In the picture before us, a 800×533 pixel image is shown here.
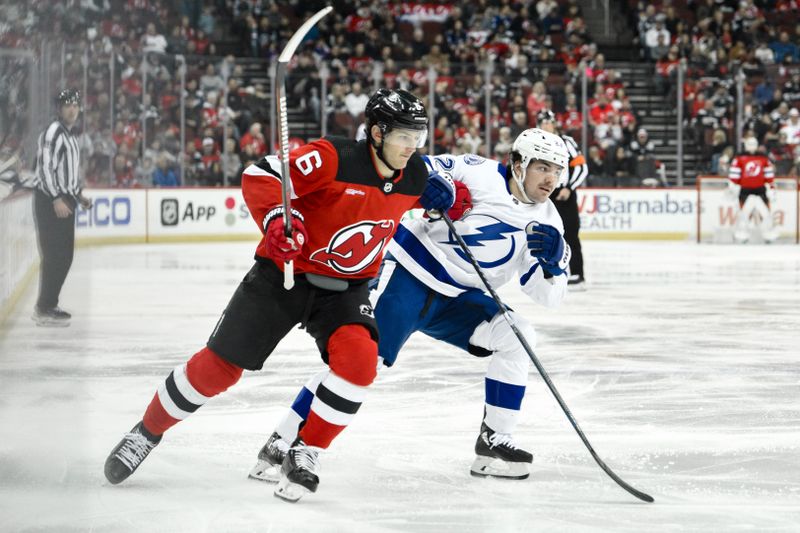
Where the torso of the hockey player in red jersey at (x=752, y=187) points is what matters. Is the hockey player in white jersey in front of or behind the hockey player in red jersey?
in front

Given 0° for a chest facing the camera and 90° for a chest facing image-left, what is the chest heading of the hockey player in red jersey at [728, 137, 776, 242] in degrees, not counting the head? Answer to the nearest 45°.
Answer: approximately 0°

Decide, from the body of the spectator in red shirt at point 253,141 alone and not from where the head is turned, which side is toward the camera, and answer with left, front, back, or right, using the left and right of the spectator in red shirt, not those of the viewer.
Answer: front

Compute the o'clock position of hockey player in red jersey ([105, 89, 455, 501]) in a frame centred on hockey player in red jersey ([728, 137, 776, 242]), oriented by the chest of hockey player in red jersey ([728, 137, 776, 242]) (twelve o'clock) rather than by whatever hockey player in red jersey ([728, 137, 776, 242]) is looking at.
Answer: hockey player in red jersey ([105, 89, 455, 501]) is roughly at 12 o'clock from hockey player in red jersey ([728, 137, 776, 242]).

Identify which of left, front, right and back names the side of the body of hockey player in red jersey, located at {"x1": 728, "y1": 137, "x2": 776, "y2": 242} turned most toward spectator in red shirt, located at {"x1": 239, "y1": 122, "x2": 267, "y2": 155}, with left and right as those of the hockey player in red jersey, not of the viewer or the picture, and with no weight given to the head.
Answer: right

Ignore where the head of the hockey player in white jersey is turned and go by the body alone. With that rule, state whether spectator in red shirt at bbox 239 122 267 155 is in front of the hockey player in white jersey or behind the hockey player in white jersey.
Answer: behind

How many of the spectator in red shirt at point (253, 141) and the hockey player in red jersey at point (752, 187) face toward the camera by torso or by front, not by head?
2

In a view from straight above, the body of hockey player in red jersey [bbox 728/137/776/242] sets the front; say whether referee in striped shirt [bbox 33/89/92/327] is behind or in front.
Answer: in front

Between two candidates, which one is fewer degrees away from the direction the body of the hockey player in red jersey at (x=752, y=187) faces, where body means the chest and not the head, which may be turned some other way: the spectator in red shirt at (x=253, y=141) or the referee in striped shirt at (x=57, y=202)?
the referee in striped shirt

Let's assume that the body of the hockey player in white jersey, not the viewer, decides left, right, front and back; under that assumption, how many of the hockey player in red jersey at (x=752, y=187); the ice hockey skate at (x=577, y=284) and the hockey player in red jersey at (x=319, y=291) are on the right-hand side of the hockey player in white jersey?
1

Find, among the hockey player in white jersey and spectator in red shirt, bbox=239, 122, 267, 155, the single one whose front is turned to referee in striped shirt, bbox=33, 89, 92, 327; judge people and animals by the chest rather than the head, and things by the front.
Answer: the spectator in red shirt
